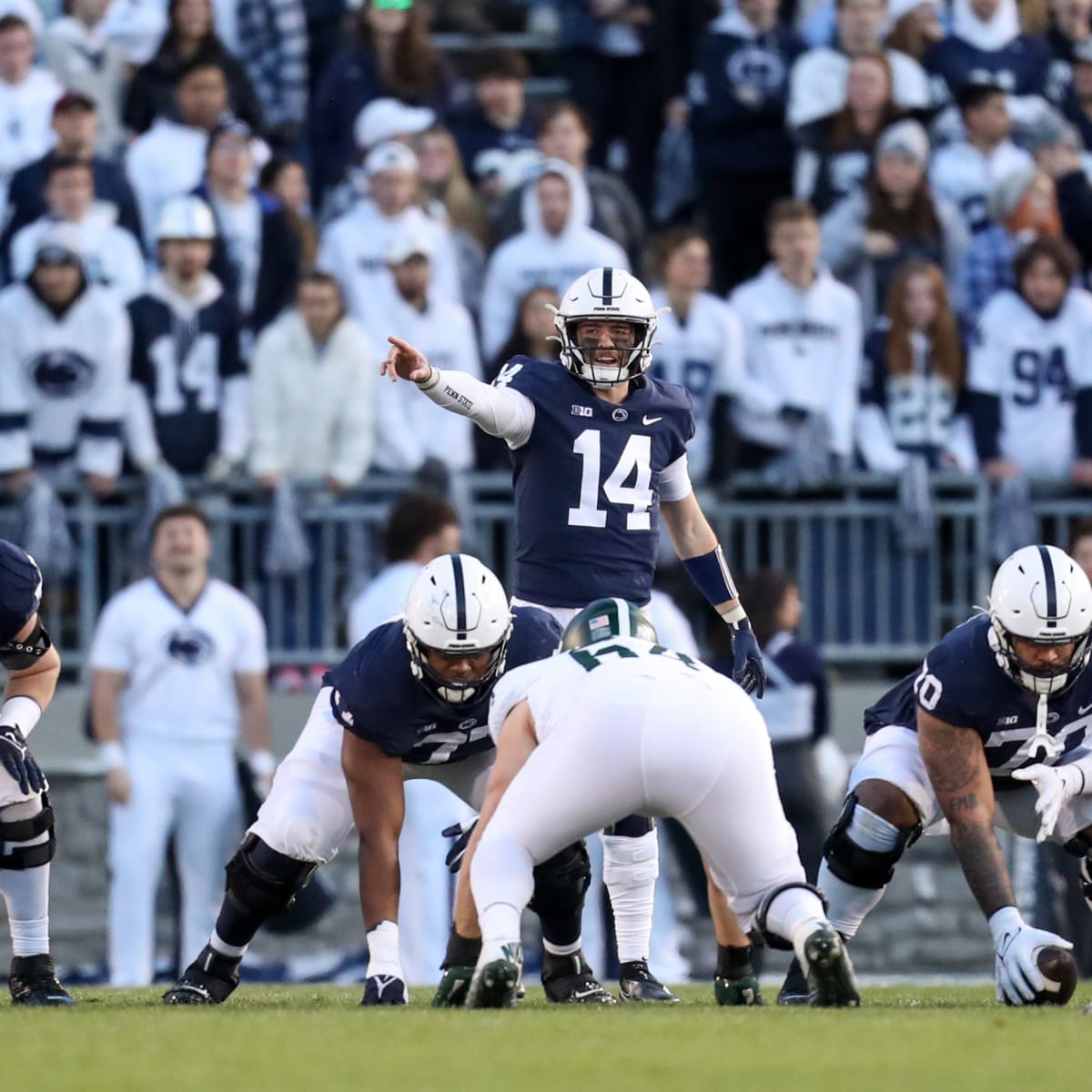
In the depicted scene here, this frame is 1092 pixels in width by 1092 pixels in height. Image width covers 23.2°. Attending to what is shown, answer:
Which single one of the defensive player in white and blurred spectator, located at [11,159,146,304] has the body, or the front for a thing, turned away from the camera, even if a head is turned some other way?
the defensive player in white

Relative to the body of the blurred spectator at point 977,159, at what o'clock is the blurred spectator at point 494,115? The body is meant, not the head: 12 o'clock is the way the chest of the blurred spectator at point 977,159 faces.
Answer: the blurred spectator at point 494,115 is roughly at 4 o'clock from the blurred spectator at point 977,159.

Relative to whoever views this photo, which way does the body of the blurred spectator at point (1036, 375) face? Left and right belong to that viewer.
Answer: facing the viewer

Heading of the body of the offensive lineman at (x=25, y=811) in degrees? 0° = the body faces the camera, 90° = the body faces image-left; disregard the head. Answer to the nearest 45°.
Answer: approximately 0°

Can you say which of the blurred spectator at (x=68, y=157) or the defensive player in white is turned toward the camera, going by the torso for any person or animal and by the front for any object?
the blurred spectator

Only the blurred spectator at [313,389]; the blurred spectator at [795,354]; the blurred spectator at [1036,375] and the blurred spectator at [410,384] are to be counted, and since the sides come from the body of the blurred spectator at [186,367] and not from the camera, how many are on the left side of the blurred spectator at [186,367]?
4

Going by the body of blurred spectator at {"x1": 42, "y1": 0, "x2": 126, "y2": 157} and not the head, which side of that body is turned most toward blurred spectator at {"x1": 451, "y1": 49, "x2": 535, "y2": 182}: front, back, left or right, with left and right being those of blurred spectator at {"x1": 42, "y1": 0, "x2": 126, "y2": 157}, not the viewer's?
left

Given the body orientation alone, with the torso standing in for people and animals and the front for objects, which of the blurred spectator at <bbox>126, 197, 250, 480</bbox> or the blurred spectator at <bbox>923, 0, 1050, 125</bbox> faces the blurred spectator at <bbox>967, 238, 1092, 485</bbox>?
the blurred spectator at <bbox>923, 0, 1050, 125</bbox>

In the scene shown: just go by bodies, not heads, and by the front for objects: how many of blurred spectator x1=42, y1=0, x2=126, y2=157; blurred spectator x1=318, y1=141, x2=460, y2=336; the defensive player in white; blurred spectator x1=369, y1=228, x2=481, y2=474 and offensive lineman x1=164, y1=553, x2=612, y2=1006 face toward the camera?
4

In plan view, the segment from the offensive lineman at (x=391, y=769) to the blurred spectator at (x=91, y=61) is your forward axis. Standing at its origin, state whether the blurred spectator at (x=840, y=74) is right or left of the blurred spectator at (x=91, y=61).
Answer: right

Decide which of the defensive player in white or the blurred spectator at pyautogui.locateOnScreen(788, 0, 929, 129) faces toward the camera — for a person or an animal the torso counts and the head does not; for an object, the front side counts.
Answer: the blurred spectator

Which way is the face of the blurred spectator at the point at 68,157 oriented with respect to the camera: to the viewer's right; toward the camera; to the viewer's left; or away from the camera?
toward the camera

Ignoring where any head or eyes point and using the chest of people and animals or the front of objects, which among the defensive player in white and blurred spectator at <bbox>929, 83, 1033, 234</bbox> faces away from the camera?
the defensive player in white

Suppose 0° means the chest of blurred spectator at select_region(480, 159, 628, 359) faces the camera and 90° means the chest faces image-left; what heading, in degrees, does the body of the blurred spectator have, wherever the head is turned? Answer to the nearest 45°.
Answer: approximately 0°

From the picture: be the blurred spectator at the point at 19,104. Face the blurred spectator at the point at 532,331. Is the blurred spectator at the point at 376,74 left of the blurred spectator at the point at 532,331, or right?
left

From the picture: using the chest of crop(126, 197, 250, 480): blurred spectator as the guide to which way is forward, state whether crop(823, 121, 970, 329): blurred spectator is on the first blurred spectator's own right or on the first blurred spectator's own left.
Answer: on the first blurred spectator's own left

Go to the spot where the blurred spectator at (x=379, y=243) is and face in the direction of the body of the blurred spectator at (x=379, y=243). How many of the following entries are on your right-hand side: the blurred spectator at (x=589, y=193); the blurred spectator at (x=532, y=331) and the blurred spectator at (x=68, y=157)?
1

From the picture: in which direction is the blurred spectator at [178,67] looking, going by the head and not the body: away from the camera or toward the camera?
toward the camera

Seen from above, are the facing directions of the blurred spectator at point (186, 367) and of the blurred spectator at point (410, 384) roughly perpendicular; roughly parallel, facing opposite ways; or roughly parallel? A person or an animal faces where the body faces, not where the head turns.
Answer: roughly parallel

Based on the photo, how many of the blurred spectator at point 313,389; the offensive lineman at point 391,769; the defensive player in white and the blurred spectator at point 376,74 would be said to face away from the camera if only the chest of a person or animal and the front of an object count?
1
